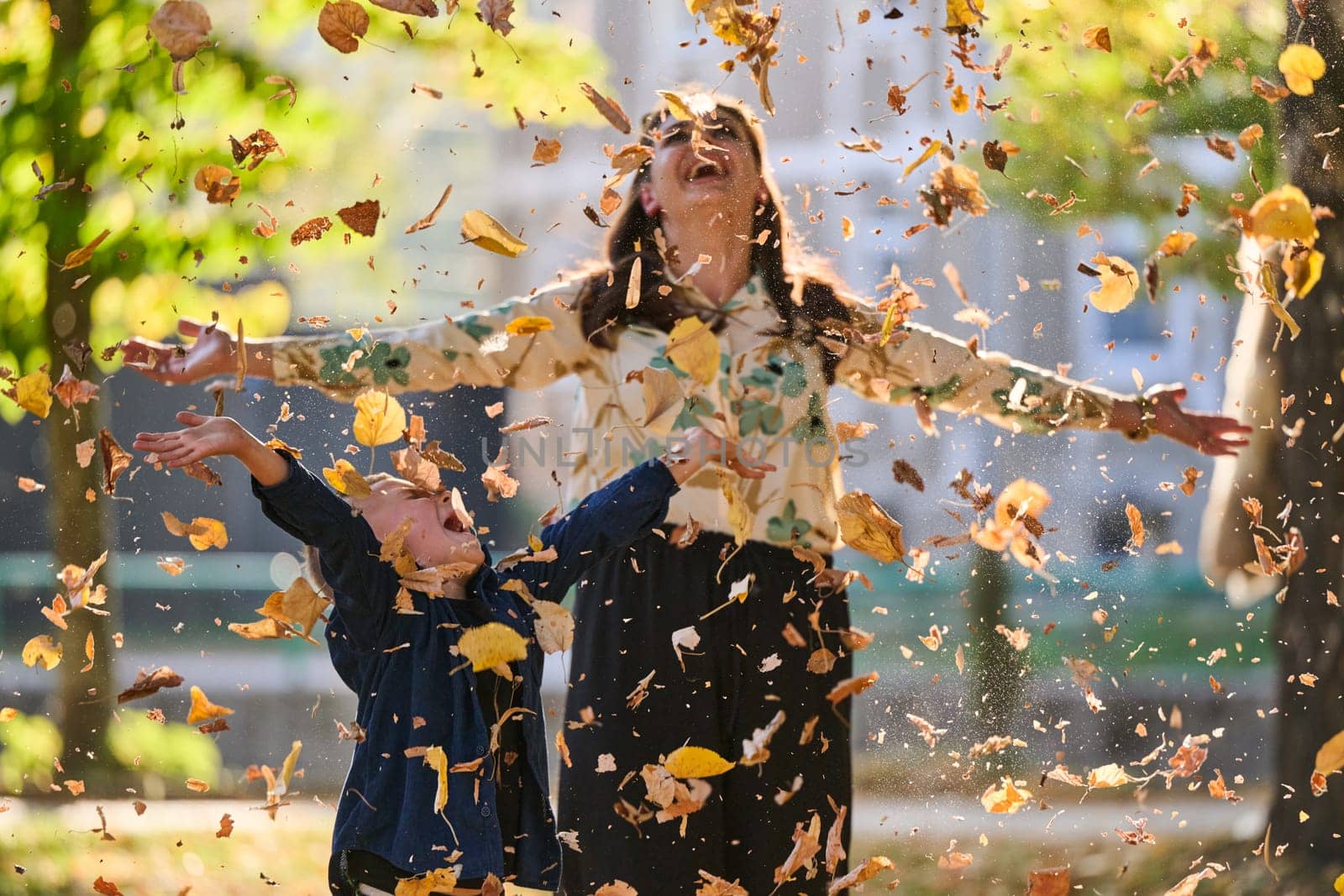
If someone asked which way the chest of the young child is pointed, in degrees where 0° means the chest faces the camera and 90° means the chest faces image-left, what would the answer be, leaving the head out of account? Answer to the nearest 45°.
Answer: approximately 315°

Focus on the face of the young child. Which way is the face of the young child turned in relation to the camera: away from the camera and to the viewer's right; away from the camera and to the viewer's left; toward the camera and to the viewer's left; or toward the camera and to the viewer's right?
toward the camera and to the viewer's right

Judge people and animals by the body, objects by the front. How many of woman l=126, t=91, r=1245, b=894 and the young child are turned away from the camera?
0

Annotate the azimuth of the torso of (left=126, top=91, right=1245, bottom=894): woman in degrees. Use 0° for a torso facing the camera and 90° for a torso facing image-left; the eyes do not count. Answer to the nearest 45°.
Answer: approximately 0°

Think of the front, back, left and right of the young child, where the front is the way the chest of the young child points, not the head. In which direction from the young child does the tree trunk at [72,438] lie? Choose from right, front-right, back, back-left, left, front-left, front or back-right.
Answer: back
